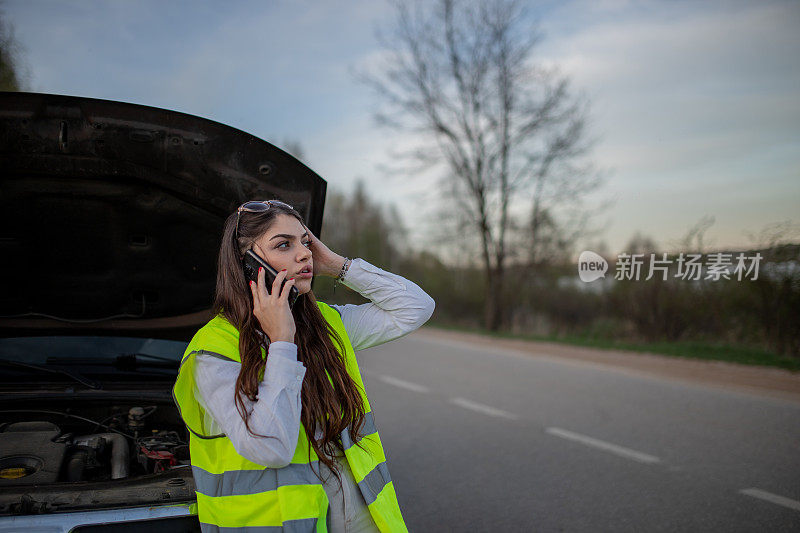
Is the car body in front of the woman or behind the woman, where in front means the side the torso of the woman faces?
behind

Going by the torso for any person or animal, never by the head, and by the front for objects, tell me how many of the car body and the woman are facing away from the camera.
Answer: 0

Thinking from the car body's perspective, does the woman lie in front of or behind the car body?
in front

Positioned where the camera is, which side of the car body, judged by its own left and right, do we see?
front

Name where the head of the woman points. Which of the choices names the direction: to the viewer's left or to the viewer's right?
to the viewer's right

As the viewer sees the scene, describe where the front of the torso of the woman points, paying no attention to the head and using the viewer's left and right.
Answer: facing the viewer and to the right of the viewer
